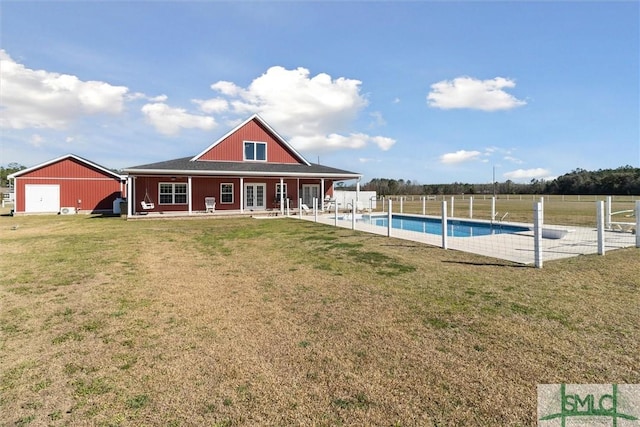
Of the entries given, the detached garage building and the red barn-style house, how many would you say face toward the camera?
2

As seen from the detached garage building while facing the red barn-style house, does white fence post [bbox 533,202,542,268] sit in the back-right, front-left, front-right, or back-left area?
front-right

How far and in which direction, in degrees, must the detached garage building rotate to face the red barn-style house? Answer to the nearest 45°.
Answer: approximately 45° to its left

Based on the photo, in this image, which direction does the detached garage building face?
toward the camera

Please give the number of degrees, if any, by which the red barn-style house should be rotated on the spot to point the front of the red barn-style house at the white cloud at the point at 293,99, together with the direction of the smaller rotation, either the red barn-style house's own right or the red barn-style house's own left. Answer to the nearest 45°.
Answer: approximately 135° to the red barn-style house's own left

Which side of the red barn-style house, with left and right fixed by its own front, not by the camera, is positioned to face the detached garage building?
right

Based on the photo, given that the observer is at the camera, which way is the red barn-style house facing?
facing the viewer

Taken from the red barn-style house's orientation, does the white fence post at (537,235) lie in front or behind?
in front
